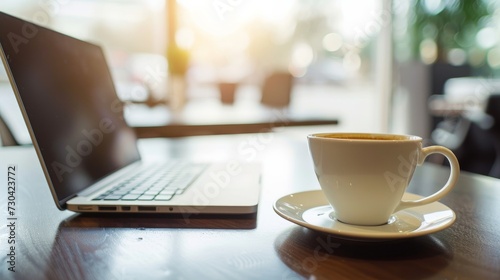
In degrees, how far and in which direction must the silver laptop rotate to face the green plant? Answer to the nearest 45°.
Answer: approximately 45° to its left

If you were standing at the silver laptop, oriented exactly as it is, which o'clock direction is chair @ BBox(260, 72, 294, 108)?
The chair is roughly at 10 o'clock from the silver laptop.

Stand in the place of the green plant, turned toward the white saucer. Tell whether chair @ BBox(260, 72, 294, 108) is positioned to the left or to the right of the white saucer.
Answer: right

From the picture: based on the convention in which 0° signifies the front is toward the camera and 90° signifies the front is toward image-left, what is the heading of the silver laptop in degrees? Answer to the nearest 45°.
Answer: approximately 270°
